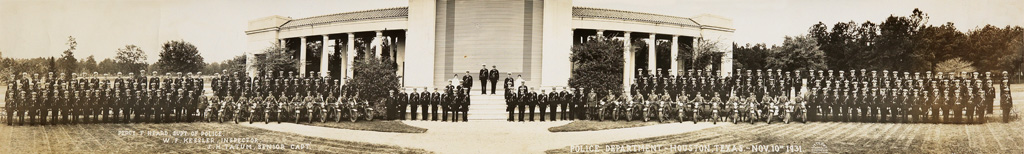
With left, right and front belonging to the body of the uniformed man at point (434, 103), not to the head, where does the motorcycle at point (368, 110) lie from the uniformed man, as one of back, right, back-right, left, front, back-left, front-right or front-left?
right

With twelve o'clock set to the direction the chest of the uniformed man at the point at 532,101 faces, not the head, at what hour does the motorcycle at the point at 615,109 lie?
The motorcycle is roughly at 9 o'clock from the uniformed man.

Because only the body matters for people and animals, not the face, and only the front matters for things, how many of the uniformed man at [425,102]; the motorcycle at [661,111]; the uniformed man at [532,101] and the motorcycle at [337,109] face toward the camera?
4

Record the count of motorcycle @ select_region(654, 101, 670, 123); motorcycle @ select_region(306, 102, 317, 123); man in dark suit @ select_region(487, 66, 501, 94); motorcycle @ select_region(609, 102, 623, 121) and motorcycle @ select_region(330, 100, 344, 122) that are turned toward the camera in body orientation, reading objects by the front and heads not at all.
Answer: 5

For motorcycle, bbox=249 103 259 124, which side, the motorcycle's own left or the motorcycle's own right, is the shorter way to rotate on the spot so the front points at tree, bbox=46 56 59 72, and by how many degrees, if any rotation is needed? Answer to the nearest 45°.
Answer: approximately 135° to the motorcycle's own right

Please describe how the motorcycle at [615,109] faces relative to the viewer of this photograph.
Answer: facing the viewer

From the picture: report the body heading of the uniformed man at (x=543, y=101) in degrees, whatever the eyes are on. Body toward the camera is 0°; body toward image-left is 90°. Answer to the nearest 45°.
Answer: approximately 0°

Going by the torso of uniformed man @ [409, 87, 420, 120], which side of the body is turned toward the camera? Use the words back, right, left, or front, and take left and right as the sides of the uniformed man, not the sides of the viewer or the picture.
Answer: front

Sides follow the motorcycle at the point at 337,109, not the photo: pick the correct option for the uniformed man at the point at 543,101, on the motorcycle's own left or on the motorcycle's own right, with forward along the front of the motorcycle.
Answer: on the motorcycle's own left

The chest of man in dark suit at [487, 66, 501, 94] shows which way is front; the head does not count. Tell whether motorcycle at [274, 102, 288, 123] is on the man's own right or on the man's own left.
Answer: on the man's own right

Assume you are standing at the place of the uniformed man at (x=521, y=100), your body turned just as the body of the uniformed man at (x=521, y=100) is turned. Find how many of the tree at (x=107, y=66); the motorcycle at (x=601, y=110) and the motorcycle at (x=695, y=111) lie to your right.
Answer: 1

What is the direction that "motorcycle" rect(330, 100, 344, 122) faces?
toward the camera

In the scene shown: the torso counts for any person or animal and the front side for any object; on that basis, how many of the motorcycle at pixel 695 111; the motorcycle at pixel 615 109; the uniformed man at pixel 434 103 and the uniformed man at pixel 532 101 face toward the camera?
4

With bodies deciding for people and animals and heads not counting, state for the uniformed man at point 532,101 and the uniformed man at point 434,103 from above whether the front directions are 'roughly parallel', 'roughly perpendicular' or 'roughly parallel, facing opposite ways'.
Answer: roughly parallel

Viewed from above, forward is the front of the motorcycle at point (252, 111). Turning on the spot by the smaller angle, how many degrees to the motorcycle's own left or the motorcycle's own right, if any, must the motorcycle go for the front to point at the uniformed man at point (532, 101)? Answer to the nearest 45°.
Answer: approximately 45° to the motorcycle's own left

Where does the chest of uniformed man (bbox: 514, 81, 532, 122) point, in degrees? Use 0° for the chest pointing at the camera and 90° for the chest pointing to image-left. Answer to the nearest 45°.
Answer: approximately 0°

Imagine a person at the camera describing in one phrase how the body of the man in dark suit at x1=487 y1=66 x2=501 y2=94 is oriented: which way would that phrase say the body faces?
toward the camera
